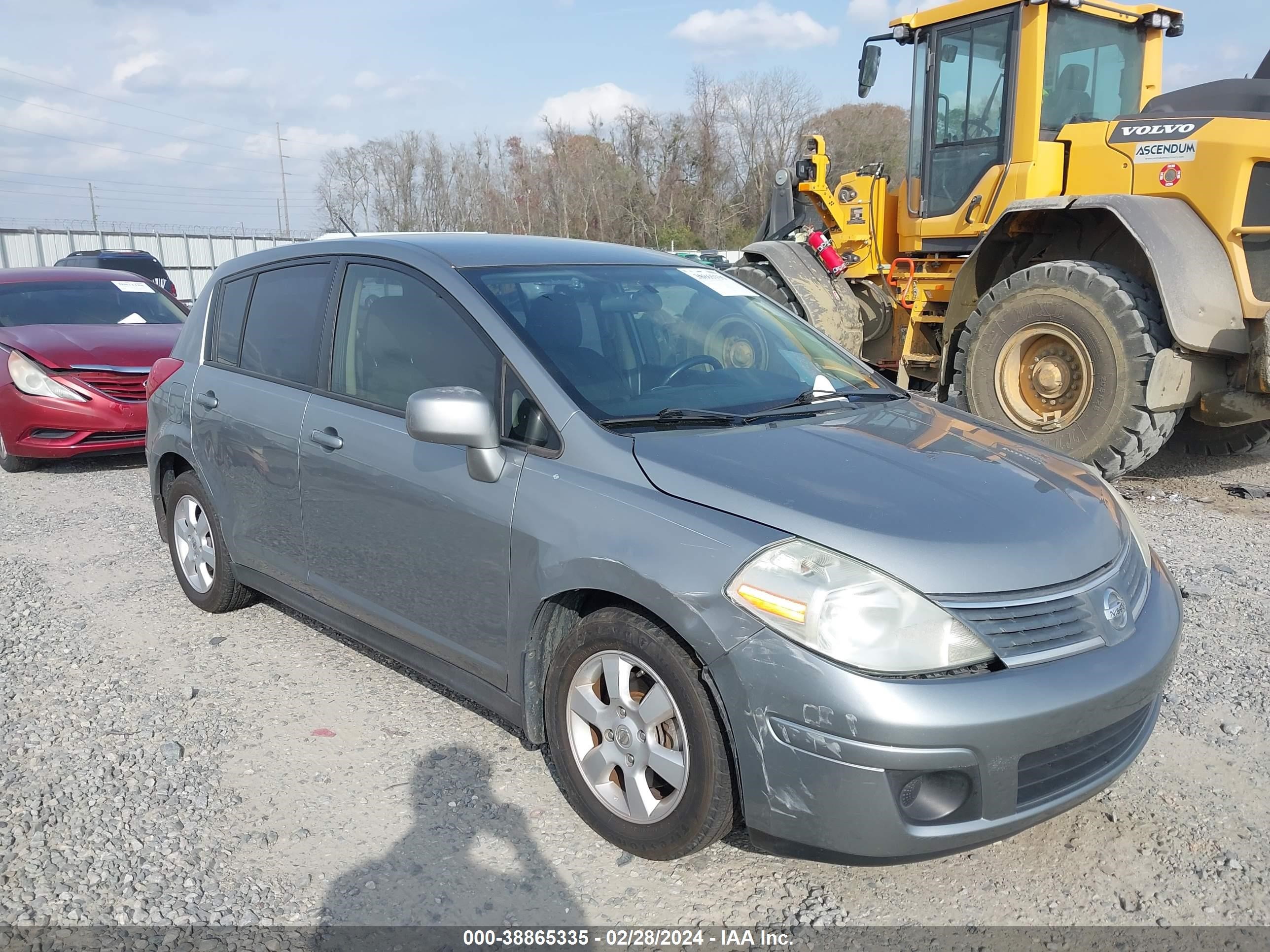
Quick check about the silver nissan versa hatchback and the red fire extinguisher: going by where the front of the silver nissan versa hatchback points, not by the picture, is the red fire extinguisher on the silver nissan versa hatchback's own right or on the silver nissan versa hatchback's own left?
on the silver nissan versa hatchback's own left

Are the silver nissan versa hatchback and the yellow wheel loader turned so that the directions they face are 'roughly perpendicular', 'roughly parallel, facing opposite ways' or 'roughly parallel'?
roughly parallel, facing opposite ways

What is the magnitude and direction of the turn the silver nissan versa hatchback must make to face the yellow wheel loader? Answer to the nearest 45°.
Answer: approximately 90° to its left

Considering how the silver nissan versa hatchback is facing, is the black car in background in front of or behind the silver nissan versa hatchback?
behind

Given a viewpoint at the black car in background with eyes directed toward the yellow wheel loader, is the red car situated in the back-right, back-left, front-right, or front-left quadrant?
front-right

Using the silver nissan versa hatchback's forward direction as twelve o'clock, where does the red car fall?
The red car is roughly at 6 o'clock from the silver nissan versa hatchback.

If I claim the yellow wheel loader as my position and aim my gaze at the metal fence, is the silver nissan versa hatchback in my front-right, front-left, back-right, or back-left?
back-left

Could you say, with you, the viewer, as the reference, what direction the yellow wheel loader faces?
facing away from the viewer and to the left of the viewer

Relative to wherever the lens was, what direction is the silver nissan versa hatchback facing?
facing the viewer and to the right of the viewer

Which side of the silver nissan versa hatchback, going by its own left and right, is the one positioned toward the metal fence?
back

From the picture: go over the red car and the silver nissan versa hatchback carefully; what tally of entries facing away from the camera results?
0

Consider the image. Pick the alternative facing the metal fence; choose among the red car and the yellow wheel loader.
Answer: the yellow wheel loader

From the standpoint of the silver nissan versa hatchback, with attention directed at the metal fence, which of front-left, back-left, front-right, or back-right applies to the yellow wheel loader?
front-right
